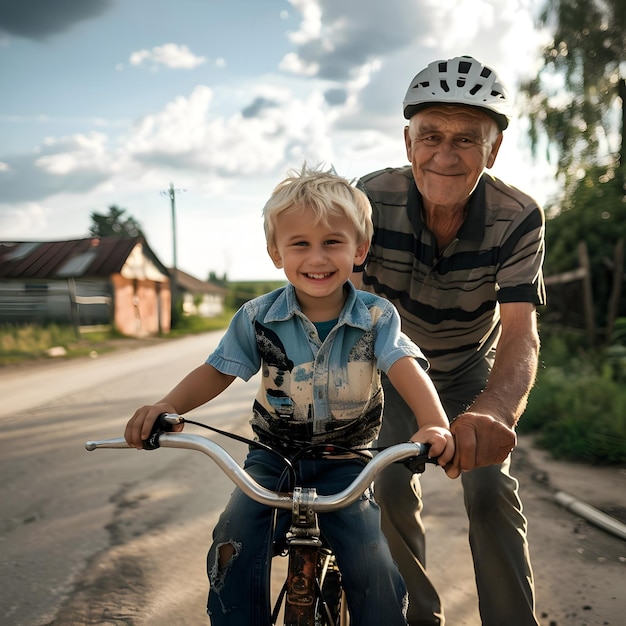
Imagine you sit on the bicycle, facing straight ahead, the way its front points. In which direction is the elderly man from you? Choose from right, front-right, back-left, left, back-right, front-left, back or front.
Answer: back-left

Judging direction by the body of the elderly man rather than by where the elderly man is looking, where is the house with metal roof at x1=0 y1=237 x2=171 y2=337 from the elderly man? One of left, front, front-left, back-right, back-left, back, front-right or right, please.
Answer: back-right

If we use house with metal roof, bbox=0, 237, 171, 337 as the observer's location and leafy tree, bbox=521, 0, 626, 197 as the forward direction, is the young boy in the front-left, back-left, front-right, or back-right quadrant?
front-right

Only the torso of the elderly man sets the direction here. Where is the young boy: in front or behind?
in front

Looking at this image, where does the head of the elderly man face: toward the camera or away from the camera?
toward the camera

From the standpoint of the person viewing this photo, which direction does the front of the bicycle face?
facing the viewer

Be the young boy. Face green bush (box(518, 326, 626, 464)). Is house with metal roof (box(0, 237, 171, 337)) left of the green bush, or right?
left

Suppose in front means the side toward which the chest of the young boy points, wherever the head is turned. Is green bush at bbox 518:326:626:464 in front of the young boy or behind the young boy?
behind

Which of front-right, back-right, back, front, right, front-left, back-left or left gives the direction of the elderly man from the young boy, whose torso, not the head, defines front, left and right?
back-left

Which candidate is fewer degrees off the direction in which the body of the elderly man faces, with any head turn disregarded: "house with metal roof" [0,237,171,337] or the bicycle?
the bicycle

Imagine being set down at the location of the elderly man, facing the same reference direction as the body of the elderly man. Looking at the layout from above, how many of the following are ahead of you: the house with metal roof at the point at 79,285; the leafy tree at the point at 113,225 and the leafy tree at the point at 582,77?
0

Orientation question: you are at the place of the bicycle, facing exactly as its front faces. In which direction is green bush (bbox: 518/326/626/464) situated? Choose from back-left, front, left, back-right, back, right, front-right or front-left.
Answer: back-left

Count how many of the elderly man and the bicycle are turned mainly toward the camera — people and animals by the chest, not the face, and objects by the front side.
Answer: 2

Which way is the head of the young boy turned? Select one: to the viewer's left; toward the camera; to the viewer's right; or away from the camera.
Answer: toward the camera

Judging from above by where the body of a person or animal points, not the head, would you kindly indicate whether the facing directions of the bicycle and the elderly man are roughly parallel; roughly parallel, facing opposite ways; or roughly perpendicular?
roughly parallel
